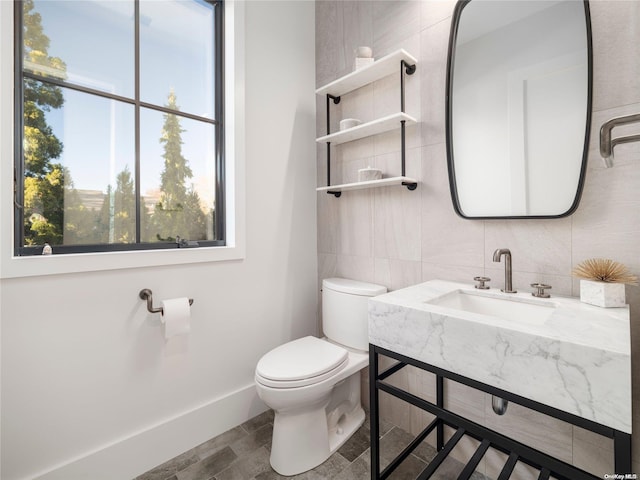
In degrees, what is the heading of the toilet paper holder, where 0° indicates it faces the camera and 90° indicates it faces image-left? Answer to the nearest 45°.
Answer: approximately 315°

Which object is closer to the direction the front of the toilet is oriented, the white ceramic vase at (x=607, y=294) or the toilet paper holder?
the toilet paper holder

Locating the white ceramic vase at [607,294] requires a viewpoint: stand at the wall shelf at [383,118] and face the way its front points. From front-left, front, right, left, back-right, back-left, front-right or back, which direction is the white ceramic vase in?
left

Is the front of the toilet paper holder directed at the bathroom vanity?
yes

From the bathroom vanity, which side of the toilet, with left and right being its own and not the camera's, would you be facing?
left

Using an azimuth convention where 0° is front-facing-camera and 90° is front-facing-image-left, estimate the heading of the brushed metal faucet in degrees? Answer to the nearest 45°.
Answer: approximately 45°

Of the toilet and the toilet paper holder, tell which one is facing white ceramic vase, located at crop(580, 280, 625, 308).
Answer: the toilet paper holder

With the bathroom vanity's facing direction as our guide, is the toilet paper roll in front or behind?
in front

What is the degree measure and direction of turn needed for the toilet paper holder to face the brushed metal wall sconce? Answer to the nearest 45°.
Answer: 0° — it already faces it
